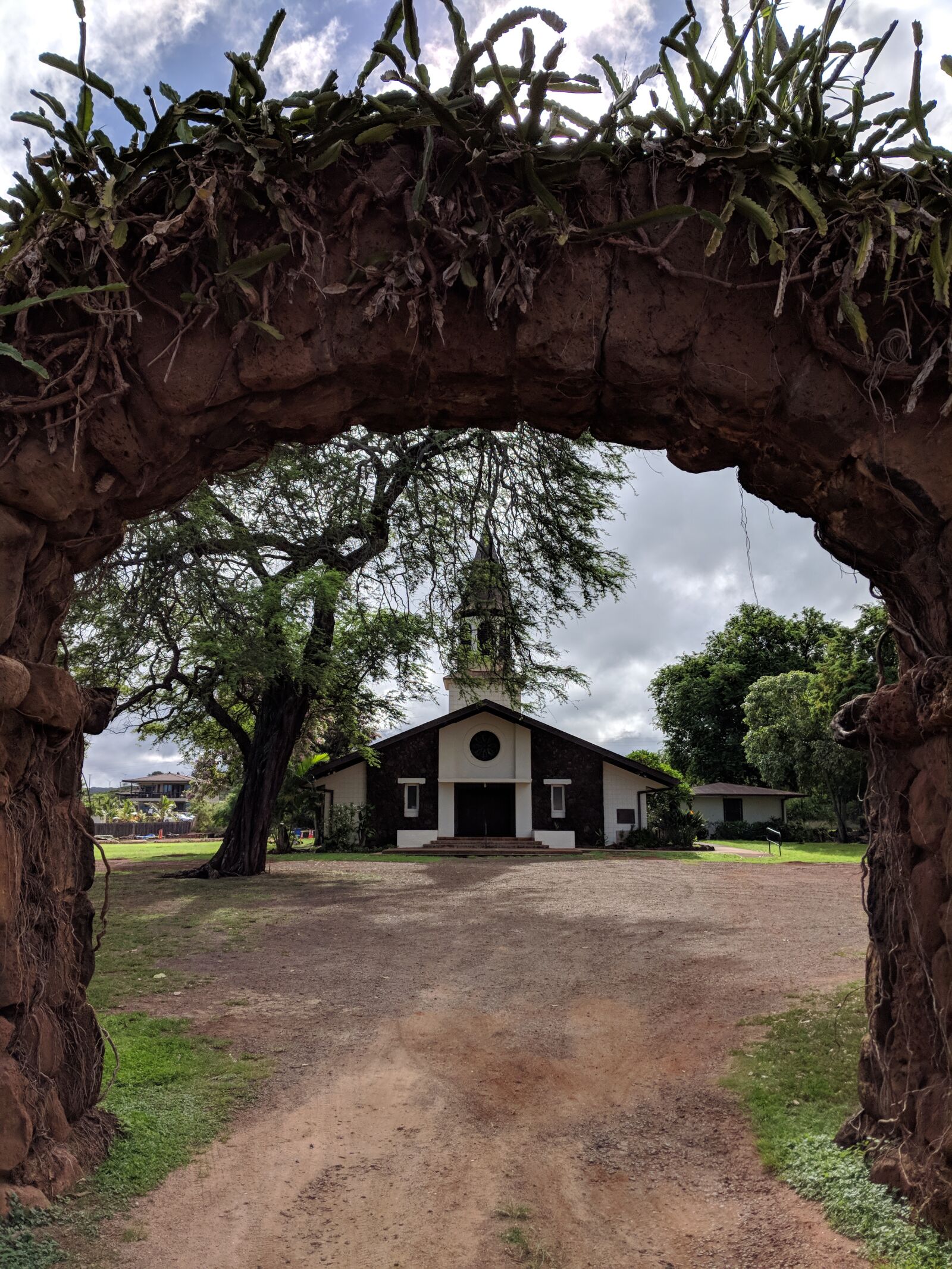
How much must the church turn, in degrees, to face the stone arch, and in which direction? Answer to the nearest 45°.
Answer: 0° — it already faces it

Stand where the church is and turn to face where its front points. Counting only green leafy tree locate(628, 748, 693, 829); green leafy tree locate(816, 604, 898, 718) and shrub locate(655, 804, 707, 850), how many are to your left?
3

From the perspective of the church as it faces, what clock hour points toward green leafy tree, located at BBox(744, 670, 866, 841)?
The green leafy tree is roughly at 8 o'clock from the church.

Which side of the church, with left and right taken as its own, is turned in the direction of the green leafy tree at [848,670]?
left

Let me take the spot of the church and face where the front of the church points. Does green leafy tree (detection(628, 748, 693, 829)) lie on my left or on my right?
on my left

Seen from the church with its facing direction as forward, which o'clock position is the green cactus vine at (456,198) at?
The green cactus vine is roughly at 12 o'clock from the church.

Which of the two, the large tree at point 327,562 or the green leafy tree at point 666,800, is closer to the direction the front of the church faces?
the large tree

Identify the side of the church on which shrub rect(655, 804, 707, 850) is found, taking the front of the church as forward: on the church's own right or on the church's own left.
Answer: on the church's own left

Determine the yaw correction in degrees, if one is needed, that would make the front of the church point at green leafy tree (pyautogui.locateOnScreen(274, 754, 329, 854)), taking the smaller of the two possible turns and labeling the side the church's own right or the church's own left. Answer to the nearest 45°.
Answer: approximately 90° to the church's own right

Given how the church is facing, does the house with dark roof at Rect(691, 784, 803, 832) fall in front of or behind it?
behind

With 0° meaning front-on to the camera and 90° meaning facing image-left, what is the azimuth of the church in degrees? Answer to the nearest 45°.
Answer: approximately 0°

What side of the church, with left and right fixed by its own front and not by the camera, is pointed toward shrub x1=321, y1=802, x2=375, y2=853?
right
